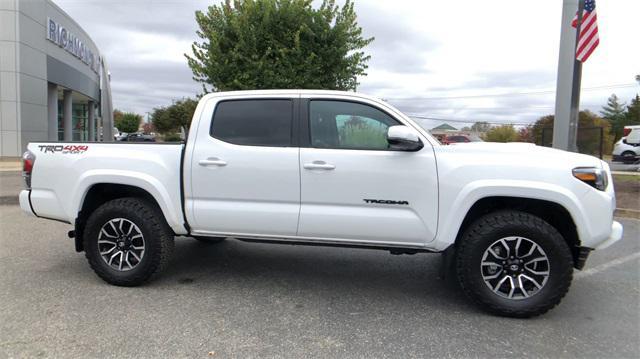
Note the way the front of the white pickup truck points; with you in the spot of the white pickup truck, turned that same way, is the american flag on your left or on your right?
on your left

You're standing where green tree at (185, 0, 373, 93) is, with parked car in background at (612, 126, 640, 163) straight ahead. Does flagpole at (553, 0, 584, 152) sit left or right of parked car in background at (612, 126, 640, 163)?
right

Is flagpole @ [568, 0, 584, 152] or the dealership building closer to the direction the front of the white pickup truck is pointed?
the flagpole

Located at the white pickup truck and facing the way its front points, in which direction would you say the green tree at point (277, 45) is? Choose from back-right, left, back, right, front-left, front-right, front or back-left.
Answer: left

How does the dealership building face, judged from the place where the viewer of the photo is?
facing the viewer and to the right of the viewer

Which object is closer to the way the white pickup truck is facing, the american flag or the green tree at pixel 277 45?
the american flag

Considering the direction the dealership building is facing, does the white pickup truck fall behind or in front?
in front

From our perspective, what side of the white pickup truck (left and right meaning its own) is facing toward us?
right

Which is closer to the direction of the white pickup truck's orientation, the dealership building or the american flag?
the american flag

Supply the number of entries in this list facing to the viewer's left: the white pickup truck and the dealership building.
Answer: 0

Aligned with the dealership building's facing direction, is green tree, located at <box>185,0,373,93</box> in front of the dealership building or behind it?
in front

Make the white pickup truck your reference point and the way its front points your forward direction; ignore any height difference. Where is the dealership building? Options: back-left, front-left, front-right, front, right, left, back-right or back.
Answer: back-left

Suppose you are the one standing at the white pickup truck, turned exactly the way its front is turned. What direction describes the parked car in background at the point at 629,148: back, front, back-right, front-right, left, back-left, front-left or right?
front-left

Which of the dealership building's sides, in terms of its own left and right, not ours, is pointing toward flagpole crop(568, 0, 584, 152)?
front
